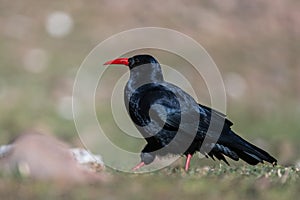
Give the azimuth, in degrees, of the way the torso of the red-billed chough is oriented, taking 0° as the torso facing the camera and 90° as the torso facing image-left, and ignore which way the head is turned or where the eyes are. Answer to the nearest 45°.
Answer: approximately 90°
